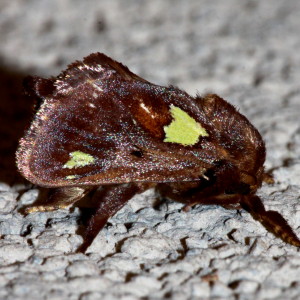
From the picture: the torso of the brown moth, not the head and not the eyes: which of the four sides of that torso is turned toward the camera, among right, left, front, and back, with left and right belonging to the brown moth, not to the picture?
right
